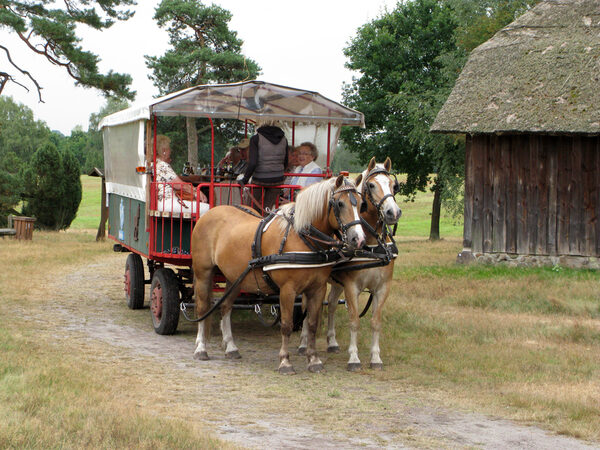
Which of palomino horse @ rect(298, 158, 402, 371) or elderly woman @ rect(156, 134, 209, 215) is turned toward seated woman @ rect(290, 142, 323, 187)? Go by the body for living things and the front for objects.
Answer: the elderly woman

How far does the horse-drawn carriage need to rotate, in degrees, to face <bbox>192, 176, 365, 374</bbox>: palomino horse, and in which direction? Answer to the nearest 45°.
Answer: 0° — it already faces it

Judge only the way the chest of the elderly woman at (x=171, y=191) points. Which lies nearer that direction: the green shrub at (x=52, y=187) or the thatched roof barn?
the thatched roof barn

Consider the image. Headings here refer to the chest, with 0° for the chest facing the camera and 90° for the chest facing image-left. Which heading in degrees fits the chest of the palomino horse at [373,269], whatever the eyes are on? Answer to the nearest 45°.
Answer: approximately 315°

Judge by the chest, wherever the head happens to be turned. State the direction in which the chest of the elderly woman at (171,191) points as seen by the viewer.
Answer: to the viewer's right

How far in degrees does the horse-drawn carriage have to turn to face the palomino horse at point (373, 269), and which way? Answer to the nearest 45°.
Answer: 0° — it already faces it

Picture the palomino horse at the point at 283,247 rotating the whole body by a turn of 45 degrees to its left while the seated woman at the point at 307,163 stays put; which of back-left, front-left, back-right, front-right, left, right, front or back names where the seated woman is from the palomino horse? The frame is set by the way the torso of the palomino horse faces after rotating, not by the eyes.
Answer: left

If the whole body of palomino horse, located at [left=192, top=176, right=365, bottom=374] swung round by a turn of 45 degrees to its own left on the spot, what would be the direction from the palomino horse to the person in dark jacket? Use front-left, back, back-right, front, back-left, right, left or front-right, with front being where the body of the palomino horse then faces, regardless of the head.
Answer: left

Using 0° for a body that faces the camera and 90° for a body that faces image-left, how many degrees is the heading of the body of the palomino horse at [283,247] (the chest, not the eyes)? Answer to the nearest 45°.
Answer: approximately 315°

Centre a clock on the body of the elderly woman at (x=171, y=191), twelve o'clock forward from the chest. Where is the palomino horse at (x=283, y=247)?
The palomino horse is roughly at 2 o'clock from the elderly woman.
